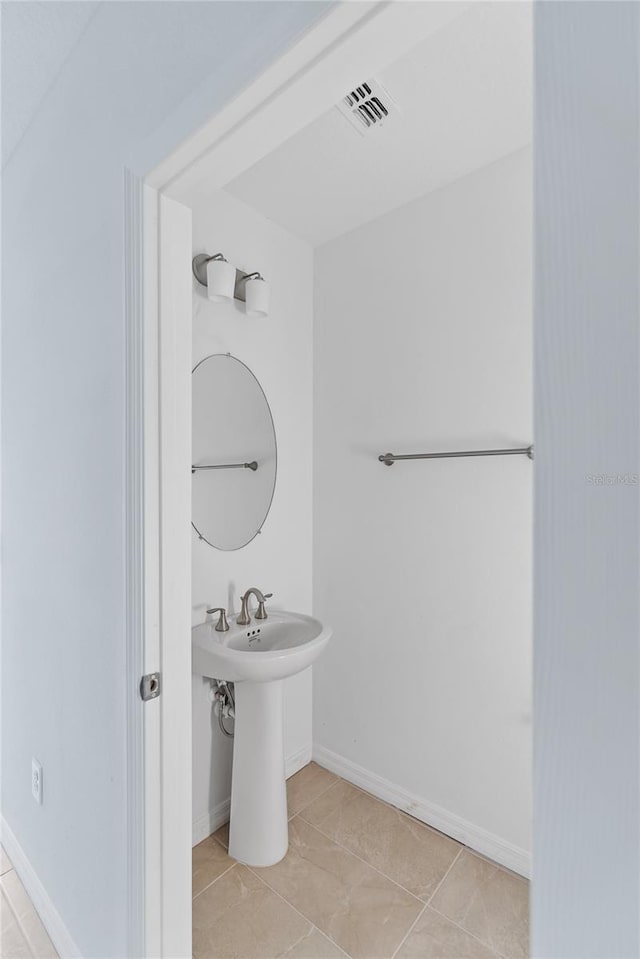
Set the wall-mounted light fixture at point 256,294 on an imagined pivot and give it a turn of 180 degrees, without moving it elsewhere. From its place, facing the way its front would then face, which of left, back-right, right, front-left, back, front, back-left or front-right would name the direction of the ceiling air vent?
back

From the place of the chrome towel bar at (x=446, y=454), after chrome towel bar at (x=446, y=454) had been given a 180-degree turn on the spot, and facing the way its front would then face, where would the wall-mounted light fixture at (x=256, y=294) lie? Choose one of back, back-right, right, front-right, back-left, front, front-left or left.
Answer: back-left

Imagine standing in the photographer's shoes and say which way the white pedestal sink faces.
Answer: facing the viewer and to the right of the viewer

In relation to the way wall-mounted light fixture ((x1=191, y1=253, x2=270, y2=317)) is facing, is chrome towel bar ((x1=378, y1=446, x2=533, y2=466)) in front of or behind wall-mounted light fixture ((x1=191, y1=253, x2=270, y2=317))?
in front

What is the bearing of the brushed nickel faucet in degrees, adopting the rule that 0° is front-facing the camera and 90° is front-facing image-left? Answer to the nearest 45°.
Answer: approximately 315°

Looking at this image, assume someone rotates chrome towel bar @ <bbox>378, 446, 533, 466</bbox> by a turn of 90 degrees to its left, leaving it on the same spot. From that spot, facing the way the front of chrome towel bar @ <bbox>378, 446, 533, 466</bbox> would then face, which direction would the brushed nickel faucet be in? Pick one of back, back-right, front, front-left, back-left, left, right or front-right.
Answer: back-right
